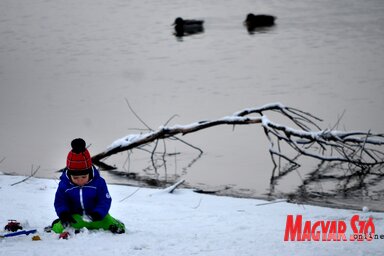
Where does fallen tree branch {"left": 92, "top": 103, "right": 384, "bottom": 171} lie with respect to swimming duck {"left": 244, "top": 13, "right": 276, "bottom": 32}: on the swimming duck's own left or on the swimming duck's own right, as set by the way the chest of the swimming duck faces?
on the swimming duck's own left

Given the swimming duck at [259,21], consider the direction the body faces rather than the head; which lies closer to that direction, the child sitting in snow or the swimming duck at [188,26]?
the swimming duck

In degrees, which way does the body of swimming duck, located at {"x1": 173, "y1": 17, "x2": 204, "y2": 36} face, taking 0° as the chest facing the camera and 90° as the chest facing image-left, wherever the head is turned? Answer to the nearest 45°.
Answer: approximately 90°

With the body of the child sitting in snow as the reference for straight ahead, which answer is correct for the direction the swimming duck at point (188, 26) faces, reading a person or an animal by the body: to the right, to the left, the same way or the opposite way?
to the right

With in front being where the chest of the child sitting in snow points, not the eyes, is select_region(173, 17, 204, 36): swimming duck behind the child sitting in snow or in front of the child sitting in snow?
behind

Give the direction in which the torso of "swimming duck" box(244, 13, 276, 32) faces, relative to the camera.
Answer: to the viewer's left

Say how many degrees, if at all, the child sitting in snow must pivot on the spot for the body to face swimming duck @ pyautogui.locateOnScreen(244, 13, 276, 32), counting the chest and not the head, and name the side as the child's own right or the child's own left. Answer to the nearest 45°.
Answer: approximately 180°

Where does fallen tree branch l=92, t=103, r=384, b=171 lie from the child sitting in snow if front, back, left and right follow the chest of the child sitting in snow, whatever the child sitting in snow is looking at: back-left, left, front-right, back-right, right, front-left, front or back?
back-left

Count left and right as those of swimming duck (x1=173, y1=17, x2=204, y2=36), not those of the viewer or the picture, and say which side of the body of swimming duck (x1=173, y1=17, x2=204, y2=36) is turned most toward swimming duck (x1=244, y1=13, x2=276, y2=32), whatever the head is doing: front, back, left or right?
back

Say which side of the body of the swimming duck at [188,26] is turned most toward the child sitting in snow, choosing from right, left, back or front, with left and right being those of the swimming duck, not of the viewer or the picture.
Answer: left

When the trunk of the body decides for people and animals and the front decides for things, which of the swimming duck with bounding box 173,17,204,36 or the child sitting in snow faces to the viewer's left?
the swimming duck

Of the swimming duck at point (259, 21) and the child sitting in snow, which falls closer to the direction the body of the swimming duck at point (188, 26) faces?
the child sitting in snow
